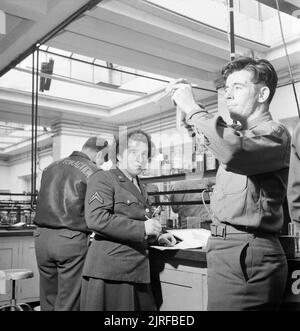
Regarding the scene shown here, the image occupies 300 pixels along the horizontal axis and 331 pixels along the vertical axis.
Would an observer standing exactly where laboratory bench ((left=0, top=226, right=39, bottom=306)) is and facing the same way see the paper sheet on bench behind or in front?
in front

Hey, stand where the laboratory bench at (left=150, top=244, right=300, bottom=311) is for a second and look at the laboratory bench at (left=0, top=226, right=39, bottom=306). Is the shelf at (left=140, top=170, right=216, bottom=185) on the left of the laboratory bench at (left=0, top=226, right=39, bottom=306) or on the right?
right

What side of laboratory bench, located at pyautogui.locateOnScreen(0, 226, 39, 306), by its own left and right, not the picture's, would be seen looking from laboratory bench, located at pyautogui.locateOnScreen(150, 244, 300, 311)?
front

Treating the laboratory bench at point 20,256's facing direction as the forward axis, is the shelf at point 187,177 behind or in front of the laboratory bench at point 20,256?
in front

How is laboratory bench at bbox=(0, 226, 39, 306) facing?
toward the camera
